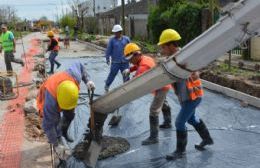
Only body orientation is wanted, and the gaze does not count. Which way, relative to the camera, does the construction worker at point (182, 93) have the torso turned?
to the viewer's left

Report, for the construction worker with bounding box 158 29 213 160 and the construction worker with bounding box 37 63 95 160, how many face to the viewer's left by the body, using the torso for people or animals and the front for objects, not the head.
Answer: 1

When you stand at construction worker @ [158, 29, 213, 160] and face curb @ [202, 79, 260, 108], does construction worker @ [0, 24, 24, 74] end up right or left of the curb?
left

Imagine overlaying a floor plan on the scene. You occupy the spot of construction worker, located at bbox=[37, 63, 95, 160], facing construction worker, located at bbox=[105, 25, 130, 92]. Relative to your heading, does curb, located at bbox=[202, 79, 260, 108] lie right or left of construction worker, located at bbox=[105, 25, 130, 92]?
right

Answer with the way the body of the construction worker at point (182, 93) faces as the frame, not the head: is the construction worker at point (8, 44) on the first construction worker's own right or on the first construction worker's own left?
on the first construction worker's own right

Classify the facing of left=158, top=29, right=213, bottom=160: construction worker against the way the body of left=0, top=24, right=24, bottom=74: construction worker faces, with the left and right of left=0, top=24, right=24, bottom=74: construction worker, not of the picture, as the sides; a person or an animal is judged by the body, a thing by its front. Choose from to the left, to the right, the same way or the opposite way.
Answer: to the right

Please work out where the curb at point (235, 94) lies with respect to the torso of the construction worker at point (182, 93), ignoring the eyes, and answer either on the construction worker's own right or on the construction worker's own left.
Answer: on the construction worker's own right

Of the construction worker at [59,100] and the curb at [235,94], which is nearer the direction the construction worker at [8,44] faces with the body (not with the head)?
the construction worker
